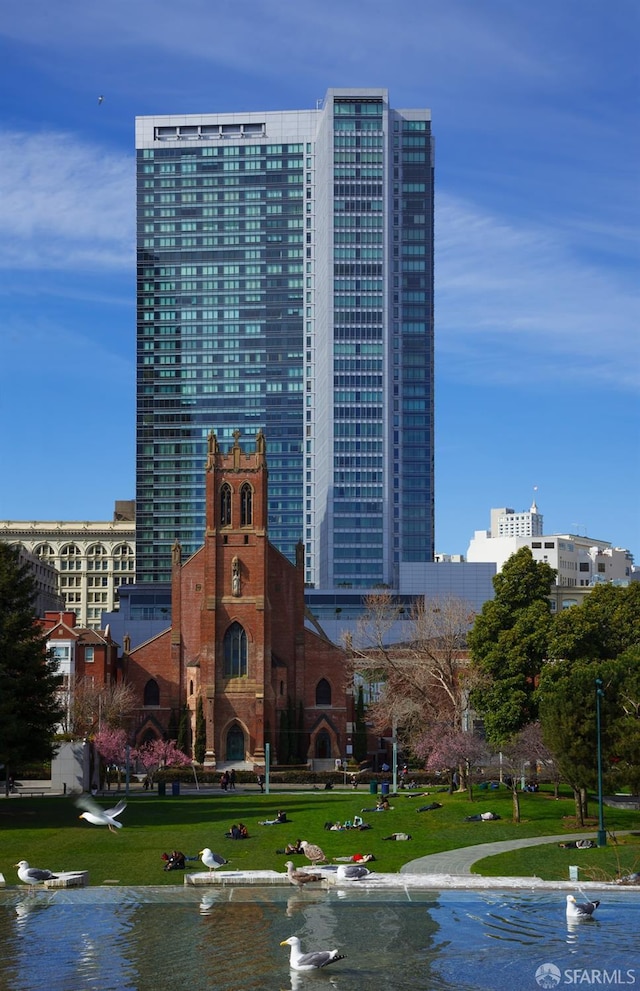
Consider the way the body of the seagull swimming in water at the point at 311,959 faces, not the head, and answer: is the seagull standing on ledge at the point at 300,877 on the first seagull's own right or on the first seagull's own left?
on the first seagull's own right

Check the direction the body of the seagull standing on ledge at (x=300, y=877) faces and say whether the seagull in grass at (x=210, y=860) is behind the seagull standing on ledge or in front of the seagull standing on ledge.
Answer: in front

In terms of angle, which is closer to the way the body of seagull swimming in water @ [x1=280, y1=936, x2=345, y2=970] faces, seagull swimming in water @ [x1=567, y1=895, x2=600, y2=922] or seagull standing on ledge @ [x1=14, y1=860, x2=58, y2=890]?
the seagull standing on ledge

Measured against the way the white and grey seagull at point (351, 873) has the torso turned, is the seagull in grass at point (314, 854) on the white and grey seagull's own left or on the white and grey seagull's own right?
on the white and grey seagull's own right

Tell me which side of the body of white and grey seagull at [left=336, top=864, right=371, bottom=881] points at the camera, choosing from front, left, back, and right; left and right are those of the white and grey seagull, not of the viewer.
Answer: left

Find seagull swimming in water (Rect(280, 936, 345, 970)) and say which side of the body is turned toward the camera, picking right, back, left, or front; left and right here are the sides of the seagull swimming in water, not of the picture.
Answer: left

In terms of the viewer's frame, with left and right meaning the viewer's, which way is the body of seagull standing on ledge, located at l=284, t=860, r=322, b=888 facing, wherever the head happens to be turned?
facing to the left of the viewer

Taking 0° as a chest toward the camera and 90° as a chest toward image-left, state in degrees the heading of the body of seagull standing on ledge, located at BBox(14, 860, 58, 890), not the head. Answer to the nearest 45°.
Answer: approximately 90°

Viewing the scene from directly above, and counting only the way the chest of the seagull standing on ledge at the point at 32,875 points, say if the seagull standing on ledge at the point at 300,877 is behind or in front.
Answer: behind

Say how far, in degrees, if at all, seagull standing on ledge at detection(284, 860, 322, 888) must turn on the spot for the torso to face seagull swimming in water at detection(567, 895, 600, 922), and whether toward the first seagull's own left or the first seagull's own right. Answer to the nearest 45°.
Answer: approximately 135° to the first seagull's own left

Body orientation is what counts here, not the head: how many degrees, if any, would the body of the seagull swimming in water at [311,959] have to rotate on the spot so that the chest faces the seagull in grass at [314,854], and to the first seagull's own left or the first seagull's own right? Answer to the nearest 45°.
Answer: approximately 90° to the first seagull's own right
